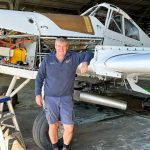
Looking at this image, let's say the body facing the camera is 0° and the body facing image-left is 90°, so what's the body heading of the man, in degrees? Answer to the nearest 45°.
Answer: approximately 0°

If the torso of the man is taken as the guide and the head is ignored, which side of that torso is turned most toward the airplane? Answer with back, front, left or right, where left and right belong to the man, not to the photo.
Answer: back
